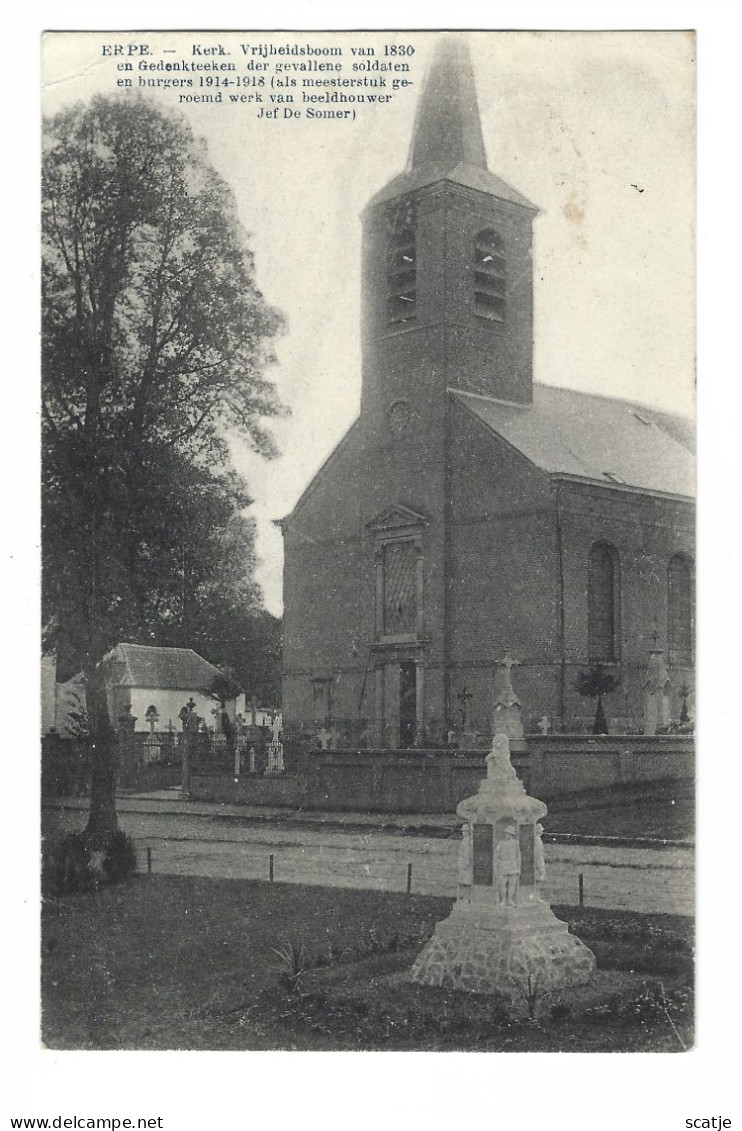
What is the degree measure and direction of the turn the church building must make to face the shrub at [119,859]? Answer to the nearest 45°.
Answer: approximately 45° to its left

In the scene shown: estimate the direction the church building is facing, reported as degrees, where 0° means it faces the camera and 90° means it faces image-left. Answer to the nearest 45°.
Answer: approximately 45°
